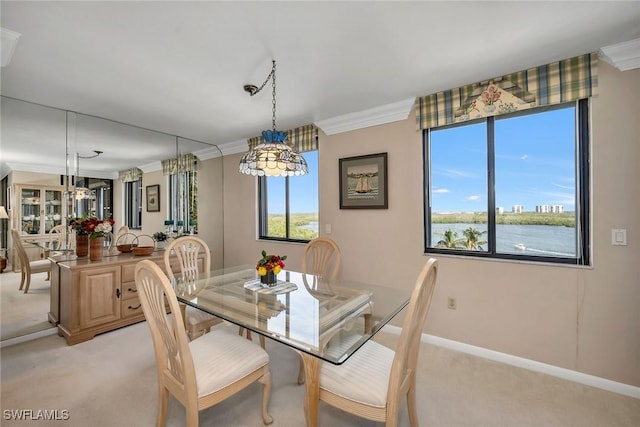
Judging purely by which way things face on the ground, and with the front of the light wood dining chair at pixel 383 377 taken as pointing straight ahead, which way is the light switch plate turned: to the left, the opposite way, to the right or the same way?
to the left

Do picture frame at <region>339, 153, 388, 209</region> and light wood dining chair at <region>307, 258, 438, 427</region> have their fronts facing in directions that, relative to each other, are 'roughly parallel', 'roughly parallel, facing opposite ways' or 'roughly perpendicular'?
roughly perpendicular

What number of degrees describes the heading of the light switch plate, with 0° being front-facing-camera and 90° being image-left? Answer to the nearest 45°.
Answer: approximately 0°

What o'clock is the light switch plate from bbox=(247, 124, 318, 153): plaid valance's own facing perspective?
The light switch plate is roughly at 9 o'clock from the plaid valance.

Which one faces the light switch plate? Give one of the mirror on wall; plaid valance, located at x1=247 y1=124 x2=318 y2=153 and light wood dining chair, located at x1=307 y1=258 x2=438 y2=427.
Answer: the mirror on wall

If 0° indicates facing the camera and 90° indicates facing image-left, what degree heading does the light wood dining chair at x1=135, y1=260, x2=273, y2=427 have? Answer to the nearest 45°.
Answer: approximately 225°

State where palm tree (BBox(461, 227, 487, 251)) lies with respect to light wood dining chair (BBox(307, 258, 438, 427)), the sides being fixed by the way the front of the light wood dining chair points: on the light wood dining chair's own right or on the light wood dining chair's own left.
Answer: on the light wood dining chair's own right

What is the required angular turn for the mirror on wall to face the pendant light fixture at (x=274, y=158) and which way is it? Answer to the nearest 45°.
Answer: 0° — it already faces it

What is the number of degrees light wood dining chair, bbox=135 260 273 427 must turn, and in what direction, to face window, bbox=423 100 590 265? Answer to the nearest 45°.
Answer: approximately 45° to its right

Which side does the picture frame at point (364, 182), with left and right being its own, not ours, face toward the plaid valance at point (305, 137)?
right
